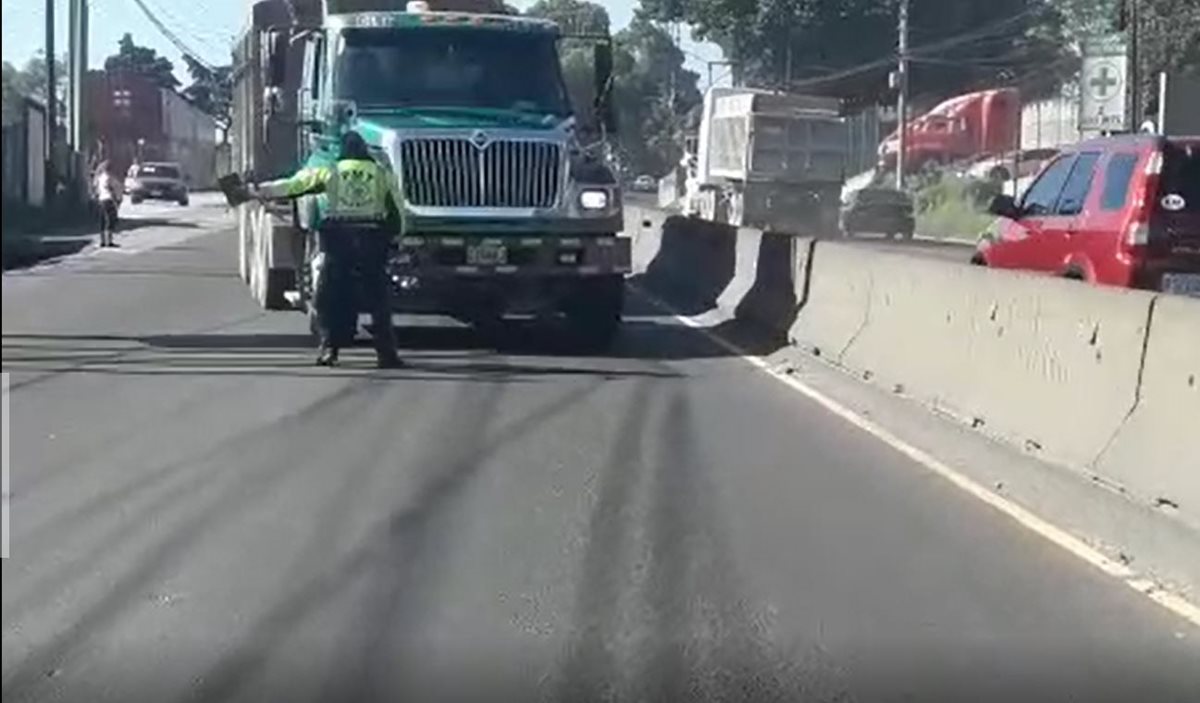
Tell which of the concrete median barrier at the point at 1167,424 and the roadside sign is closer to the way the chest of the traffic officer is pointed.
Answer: the roadside sign

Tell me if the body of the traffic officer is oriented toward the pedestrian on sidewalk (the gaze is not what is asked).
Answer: yes

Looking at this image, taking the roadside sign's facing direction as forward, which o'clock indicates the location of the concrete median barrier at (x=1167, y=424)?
The concrete median barrier is roughly at 12 o'clock from the roadside sign.

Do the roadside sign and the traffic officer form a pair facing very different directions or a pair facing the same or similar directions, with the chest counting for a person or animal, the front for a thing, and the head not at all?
very different directions

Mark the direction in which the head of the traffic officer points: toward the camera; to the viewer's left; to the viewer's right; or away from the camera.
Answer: away from the camera

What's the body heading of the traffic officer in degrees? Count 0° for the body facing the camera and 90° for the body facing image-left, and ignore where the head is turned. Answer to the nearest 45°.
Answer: approximately 180°

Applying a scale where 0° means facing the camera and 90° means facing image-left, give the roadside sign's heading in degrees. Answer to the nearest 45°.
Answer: approximately 0°

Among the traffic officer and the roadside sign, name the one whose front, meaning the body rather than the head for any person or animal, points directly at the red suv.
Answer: the roadside sign

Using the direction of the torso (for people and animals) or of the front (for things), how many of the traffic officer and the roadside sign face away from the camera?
1

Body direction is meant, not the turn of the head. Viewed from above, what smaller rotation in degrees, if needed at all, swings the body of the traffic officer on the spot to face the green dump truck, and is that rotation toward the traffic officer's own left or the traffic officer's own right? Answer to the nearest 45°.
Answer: approximately 45° to the traffic officer's own right

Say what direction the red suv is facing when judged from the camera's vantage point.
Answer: facing away from the viewer and to the left of the viewer

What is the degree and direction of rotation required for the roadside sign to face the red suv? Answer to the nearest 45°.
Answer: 0° — it already faces it
